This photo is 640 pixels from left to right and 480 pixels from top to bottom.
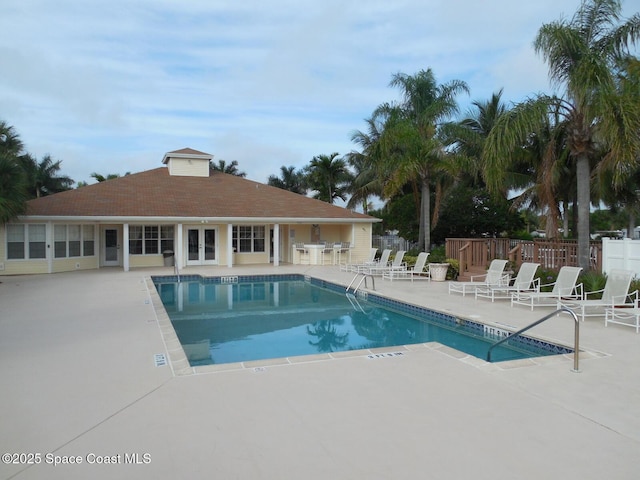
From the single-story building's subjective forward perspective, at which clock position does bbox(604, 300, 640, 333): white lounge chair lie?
The white lounge chair is roughly at 11 o'clock from the single-story building.

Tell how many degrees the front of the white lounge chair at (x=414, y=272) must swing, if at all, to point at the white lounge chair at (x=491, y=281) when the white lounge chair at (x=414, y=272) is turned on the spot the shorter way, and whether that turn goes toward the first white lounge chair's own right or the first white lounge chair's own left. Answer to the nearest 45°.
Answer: approximately 135° to the first white lounge chair's own left

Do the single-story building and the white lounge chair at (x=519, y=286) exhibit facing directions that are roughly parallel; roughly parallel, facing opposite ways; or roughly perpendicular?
roughly perpendicular

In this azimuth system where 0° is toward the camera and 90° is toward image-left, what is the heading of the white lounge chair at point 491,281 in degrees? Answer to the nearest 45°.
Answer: approximately 45°

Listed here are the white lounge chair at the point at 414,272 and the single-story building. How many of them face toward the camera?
1

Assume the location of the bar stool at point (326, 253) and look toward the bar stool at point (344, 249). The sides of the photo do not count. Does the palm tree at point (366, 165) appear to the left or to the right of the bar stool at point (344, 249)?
left

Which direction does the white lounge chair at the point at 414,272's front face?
to the viewer's left

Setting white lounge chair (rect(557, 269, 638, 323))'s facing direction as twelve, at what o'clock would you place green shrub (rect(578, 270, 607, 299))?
The green shrub is roughly at 4 o'clock from the white lounge chair.

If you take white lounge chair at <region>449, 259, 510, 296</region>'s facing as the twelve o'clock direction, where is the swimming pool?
The swimming pool is roughly at 12 o'clock from the white lounge chair.

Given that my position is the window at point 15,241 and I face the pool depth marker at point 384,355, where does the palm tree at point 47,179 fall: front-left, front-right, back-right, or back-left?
back-left

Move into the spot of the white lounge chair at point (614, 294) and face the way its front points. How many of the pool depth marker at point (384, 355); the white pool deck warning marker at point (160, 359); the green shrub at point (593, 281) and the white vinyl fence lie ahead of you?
2
